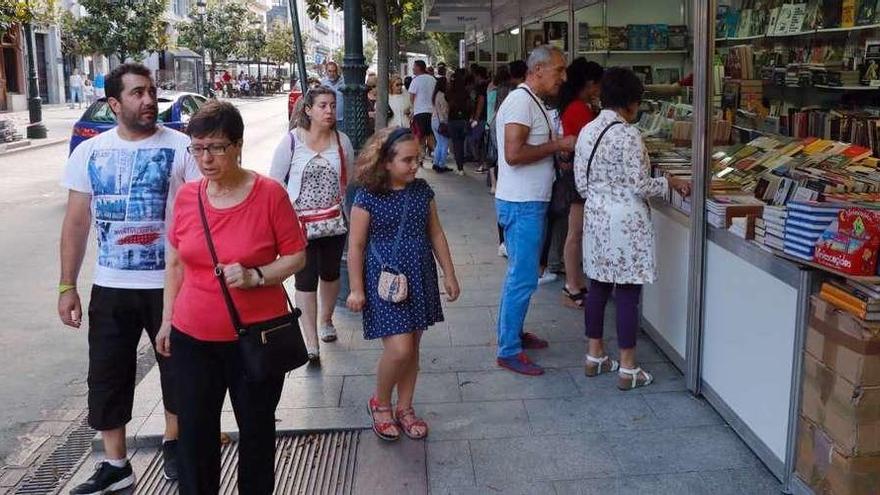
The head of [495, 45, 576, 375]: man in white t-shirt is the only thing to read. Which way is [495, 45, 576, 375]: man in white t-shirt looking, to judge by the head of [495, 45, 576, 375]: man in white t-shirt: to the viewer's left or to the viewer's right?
to the viewer's right

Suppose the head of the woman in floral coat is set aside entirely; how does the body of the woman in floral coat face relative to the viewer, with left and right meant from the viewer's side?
facing away from the viewer and to the right of the viewer

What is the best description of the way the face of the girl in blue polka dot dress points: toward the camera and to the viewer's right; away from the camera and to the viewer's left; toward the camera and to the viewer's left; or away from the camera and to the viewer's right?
toward the camera and to the viewer's right

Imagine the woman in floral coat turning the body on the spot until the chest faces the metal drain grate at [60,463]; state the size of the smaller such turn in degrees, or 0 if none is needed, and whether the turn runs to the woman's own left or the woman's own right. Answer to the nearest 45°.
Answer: approximately 135° to the woman's own left

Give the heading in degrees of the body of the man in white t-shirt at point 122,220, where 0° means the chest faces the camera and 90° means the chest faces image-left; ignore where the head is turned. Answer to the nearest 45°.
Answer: approximately 0°

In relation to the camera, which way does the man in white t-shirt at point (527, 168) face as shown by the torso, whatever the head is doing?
to the viewer's right

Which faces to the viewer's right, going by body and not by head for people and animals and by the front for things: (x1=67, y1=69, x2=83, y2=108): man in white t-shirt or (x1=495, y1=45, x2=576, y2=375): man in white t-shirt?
(x1=495, y1=45, x2=576, y2=375): man in white t-shirt

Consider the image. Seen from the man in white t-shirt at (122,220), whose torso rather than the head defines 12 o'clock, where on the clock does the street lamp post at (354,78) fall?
The street lamp post is roughly at 7 o'clock from the man in white t-shirt.

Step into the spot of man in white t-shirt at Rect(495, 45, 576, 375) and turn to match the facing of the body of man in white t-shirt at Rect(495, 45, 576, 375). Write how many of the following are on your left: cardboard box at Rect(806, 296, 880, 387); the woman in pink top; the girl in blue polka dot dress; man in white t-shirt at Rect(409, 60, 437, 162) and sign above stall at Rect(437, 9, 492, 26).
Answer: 2

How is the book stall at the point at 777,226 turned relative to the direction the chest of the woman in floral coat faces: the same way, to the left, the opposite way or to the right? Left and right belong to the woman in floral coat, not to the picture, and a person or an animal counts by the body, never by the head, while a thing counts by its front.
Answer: the opposite way
